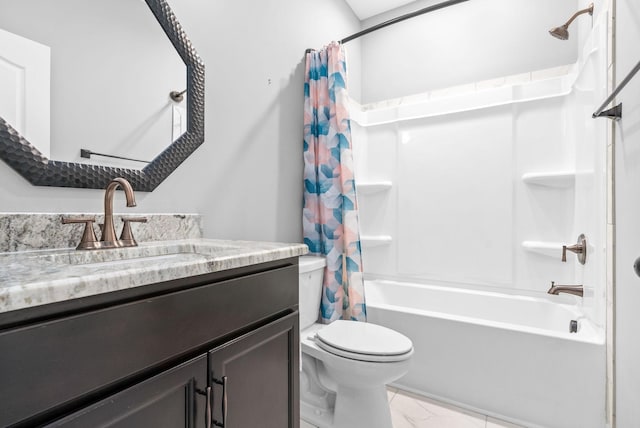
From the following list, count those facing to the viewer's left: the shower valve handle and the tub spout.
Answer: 2

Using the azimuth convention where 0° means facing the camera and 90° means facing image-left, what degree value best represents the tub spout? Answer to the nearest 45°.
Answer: approximately 90°

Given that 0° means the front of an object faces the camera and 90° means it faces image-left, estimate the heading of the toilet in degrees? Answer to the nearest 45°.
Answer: approximately 315°

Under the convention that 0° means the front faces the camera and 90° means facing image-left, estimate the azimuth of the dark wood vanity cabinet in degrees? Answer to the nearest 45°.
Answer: approximately 315°

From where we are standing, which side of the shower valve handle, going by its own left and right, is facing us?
left

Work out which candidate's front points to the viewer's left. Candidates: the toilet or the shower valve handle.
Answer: the shower valve handle

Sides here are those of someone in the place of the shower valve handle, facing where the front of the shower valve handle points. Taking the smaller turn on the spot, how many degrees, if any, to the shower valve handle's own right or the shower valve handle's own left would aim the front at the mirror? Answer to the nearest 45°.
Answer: approximately 45° to the shower valve handle's own left
